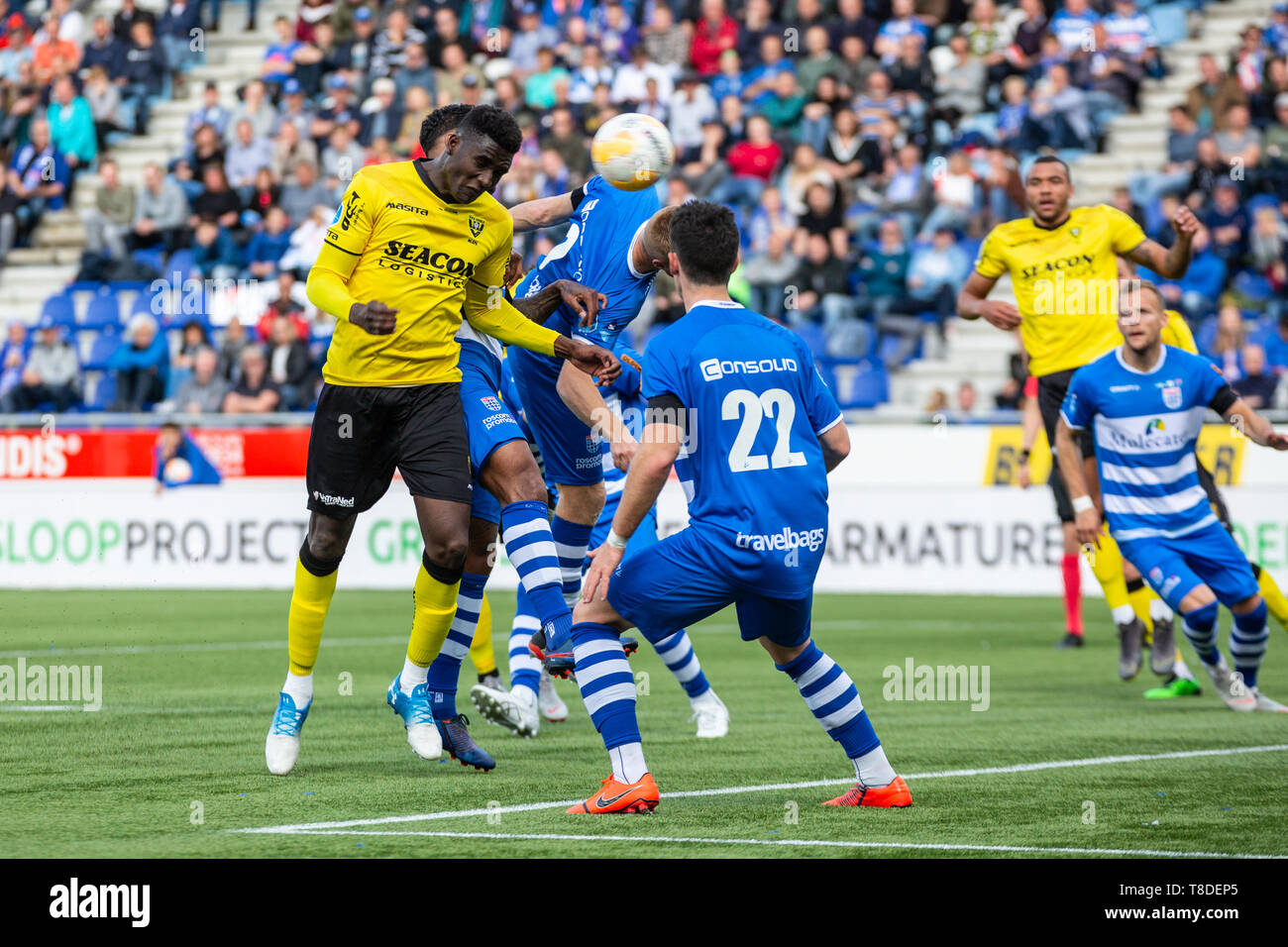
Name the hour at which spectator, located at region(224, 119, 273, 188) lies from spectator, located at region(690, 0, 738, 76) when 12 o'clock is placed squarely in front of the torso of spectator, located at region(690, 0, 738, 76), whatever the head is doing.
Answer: spectator, located at region(224, 119, 273, 188) is roughly at 3 o'clock from spectator, located at region(690, 0, 738, 76).

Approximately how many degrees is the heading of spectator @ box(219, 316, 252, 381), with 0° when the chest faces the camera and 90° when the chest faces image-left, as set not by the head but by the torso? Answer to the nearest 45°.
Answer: approximately 0°

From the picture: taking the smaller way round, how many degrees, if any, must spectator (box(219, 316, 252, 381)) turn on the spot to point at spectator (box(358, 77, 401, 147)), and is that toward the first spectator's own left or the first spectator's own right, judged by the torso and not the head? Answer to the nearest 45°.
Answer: approximately 135° to the first spectator's own left

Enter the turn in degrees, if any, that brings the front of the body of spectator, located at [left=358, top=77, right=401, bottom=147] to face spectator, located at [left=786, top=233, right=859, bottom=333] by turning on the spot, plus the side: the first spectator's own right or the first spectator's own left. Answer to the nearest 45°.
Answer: approximately 45° to the first spectator's own left

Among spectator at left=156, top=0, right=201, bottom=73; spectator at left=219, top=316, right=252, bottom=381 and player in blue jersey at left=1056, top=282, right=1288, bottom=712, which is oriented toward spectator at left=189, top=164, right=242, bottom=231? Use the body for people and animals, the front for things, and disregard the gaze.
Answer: spectator at left=156, top=0, right=201, bottom=73

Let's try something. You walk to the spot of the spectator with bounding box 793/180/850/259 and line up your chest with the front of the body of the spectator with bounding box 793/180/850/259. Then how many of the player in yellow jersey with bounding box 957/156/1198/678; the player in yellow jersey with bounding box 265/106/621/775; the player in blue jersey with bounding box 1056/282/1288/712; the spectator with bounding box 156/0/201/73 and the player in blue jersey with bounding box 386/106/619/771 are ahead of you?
4
